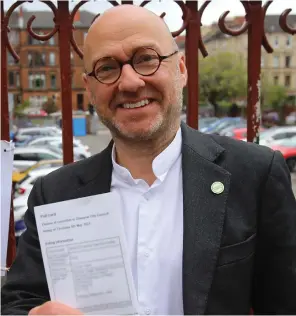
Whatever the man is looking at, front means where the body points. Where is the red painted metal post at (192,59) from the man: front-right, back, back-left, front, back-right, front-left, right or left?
back

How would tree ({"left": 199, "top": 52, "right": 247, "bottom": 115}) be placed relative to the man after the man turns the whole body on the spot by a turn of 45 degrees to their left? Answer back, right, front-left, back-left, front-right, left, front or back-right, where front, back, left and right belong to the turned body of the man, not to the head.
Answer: back-left

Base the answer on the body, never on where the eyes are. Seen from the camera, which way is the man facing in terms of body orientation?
toward the camera

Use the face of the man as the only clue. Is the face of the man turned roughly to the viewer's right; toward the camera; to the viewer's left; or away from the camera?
toward the camera
